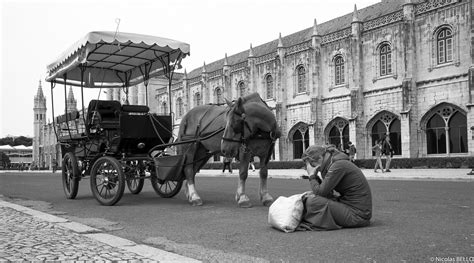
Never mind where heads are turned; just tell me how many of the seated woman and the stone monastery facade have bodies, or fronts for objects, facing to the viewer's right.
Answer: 0

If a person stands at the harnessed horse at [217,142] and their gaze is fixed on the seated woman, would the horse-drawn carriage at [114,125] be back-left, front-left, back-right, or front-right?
back-right

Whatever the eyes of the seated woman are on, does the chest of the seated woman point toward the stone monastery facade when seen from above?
no

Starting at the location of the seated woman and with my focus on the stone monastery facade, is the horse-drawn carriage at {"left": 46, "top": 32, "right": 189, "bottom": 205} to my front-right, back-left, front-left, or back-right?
front-left

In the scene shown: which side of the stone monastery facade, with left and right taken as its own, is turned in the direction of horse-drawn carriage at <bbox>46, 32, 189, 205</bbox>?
front

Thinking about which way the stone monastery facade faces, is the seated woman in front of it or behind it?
in front

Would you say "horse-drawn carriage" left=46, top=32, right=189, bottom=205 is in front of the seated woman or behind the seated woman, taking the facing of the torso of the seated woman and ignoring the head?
in front

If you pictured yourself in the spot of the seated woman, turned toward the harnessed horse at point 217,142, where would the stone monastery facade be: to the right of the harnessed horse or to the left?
right

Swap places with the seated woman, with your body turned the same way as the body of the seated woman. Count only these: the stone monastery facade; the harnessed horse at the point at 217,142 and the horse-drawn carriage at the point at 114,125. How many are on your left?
0

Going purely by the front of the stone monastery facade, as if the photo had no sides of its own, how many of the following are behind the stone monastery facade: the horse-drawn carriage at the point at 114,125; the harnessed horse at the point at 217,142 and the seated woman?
0

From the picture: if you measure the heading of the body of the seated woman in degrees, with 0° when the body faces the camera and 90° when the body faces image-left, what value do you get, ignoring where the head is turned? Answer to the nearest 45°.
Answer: approximately 90°

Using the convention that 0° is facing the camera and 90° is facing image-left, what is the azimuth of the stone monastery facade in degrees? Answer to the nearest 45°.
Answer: approximately 45°

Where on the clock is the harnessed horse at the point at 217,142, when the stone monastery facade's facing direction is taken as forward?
The harnessed horse is roughly at 11 o'clock from the stone monastery facade.
